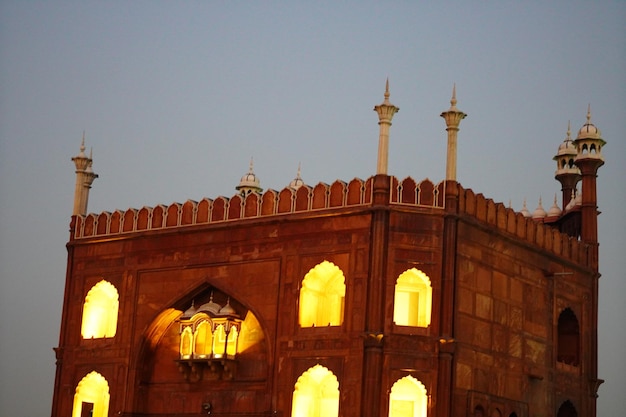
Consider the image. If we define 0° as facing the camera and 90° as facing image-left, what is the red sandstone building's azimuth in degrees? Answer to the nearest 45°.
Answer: approximately 45°
